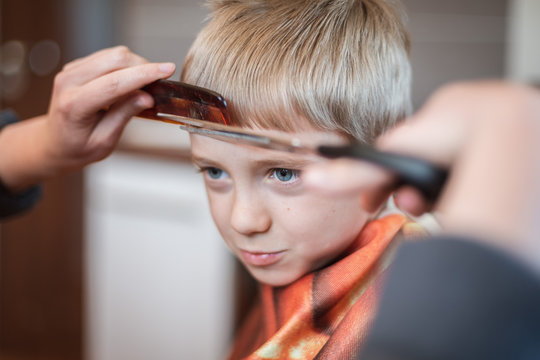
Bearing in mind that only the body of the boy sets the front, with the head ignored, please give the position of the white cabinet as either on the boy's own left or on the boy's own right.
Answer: on the boy's own right
